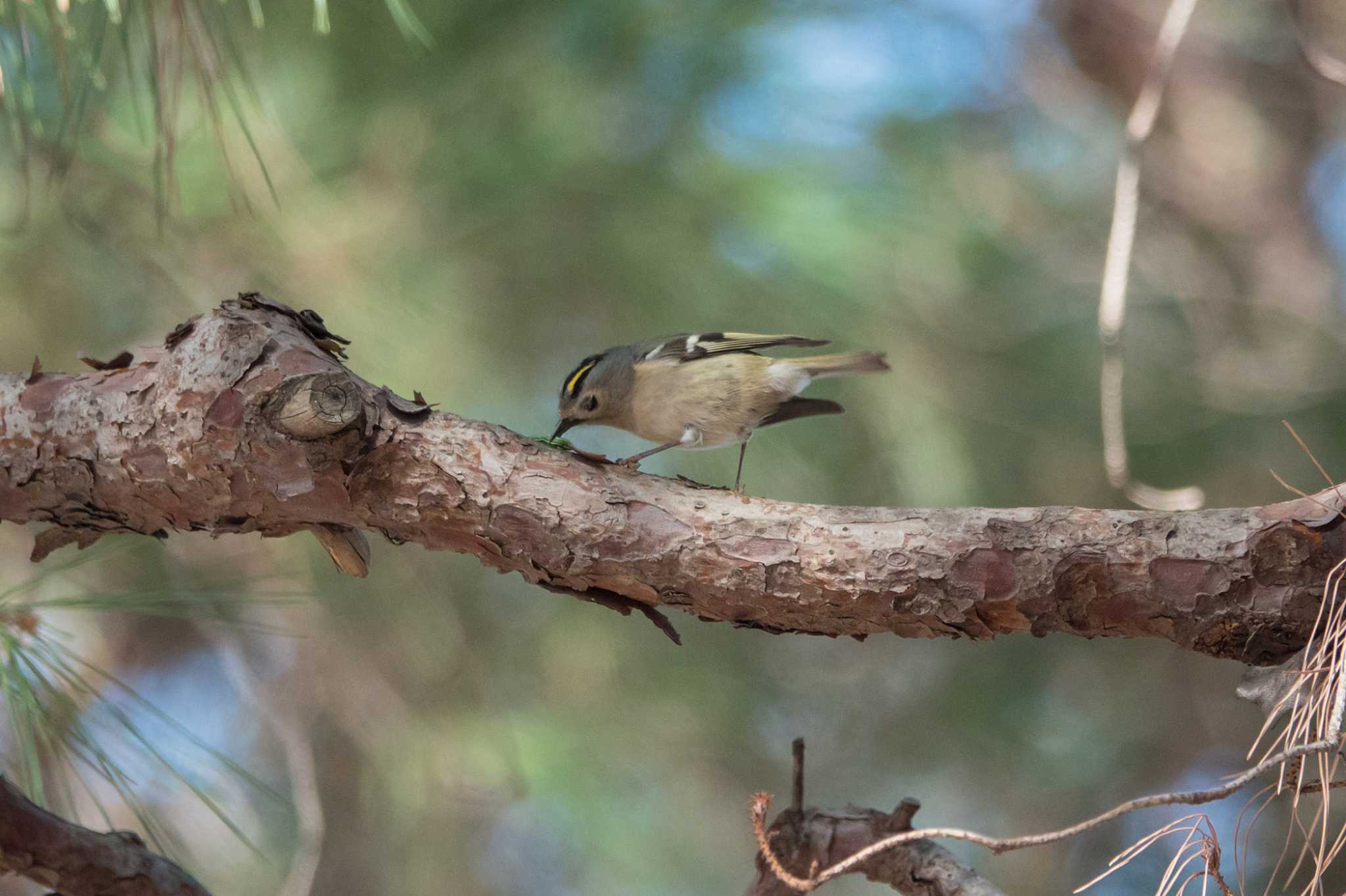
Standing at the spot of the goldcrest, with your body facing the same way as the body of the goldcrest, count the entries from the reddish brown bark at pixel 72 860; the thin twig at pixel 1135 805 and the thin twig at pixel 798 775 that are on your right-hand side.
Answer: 0

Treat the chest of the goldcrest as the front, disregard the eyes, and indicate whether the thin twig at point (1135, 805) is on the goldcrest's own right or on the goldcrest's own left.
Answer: on the goldcrest's own left

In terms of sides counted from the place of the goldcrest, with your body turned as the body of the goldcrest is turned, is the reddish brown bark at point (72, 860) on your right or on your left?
on your left

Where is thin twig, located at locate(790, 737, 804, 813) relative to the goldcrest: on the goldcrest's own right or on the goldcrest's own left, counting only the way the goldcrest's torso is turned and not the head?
on the goldcrest's own left

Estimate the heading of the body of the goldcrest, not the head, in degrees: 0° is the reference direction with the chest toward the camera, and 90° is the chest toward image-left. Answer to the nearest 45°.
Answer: approximately 90°
